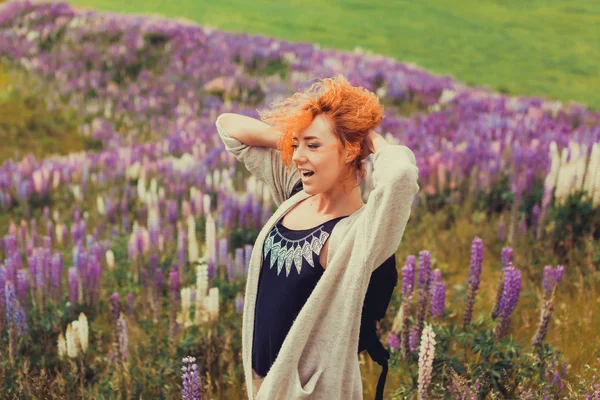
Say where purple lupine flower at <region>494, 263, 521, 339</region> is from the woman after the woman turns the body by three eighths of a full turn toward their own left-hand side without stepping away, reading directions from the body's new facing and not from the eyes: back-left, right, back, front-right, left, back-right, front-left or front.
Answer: front-left

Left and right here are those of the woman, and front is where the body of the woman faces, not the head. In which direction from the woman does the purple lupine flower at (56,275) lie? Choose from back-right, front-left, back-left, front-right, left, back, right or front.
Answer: right

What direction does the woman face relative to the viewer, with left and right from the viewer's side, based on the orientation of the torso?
facing the viewer and to the left of the viewer

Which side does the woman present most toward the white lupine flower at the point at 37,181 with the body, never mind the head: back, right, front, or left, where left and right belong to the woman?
right

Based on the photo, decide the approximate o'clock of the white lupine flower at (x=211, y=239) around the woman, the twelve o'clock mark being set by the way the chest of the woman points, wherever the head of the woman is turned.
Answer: The white lupine flower is roughly at 4 o'clock from the woman.

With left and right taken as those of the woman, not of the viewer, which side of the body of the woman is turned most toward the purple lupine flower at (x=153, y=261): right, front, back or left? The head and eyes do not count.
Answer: right

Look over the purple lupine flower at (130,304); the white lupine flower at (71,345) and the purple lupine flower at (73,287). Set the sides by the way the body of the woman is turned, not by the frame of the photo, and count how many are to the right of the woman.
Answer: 3

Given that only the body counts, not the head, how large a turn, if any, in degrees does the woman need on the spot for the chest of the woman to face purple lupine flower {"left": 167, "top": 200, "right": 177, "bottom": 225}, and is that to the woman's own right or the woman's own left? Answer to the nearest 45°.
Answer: approximately 135° to the woman's own right

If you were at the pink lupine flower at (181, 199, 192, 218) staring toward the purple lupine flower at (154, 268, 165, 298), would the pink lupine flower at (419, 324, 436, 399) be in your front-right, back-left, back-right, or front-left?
front-left

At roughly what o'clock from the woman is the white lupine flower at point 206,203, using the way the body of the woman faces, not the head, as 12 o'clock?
The white lupine flower is roughly at 4 o'clock from the woman.

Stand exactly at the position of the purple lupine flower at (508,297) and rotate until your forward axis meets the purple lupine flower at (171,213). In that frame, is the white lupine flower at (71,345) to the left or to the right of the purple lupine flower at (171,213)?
left

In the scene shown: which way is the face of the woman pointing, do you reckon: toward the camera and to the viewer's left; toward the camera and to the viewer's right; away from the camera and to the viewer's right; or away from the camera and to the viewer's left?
toward the camera and to the viewer's left

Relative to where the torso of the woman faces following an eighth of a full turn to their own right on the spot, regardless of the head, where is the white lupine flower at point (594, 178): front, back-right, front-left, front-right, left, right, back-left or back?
back-right
